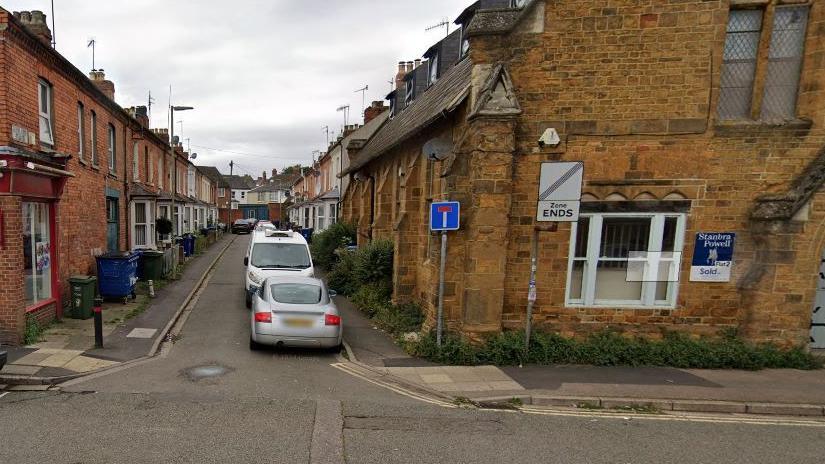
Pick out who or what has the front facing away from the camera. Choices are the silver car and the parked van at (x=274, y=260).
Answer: the silver car

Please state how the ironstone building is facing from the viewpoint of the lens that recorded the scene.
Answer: facing the viewer

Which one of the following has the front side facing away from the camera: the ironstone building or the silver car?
the silver car

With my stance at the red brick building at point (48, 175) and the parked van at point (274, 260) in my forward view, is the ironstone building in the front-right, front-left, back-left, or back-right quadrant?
front-right

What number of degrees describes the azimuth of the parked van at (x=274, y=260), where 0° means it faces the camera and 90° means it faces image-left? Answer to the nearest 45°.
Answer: approximately 0°

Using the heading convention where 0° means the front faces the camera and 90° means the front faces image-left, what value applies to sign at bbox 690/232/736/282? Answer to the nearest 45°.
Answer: approximately 0°

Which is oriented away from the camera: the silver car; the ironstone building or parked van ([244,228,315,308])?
the silver car

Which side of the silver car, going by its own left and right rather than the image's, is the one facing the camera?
back

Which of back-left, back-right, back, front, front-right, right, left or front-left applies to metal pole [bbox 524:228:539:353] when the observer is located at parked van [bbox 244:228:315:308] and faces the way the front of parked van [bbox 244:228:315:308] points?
front-left

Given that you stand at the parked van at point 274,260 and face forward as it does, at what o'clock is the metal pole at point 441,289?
The metal pole is roughly at 11 o'clock from the parked van.

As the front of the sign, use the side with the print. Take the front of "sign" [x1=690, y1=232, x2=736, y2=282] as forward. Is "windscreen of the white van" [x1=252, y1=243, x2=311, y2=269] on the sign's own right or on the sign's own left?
on the sign's own right

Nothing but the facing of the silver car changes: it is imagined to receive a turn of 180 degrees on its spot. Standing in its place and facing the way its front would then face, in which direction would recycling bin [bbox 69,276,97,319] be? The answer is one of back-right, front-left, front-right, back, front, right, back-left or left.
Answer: back-right
